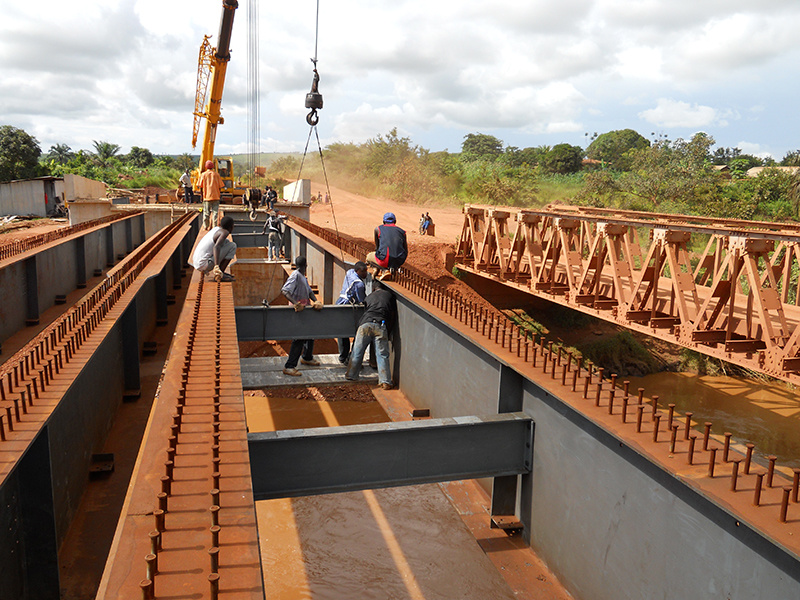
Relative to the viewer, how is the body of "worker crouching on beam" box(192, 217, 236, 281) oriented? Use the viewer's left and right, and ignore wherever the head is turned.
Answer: facing to the right of the viewer

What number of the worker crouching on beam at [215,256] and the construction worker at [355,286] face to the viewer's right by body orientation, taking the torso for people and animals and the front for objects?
2

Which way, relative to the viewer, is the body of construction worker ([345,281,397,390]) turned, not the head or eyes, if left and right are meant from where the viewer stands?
facing away from the viewer

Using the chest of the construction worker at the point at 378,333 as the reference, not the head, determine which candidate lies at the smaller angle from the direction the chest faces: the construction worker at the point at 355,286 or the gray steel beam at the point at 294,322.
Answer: the construction worker

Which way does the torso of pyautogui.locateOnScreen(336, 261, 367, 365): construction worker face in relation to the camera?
to the viewer's right

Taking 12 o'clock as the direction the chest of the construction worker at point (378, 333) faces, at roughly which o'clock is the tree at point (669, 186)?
The tree is roughly at 1 o'clock from the construction worker.
